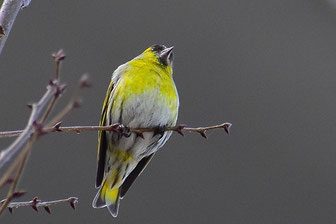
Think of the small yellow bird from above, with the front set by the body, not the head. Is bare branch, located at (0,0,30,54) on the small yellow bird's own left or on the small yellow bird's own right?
on the small yellow bird's own right

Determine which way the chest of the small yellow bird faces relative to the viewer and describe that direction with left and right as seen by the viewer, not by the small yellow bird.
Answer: facing the viewer and to the right of the viewer
